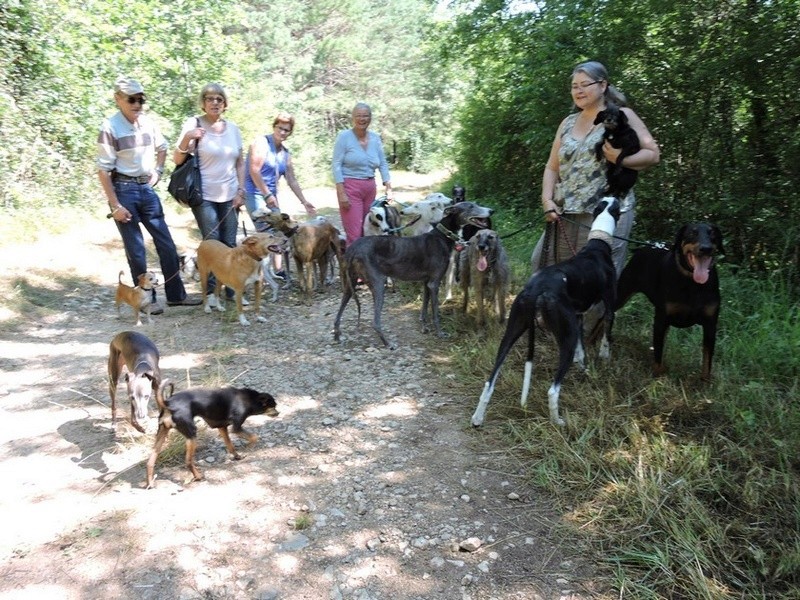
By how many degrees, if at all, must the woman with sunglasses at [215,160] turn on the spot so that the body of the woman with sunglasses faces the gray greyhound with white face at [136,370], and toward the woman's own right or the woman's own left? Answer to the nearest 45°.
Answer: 0° — they already face it

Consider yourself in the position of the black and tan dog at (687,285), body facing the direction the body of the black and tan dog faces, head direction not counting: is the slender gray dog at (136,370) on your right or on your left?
on your right

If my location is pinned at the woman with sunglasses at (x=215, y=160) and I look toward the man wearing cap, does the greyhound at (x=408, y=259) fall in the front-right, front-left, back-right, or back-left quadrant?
back-left

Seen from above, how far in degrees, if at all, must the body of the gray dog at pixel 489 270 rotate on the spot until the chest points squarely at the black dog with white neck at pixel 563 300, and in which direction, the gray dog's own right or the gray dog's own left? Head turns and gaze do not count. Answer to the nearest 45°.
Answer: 0° — it already faces it

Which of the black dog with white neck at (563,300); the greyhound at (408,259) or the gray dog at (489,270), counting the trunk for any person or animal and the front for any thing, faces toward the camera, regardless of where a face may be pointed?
the gray dog

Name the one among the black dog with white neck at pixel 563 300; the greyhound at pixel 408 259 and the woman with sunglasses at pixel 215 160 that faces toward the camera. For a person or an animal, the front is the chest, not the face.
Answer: the woman with sunglasses

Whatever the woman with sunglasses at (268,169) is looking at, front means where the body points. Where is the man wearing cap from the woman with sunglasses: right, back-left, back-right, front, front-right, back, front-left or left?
right

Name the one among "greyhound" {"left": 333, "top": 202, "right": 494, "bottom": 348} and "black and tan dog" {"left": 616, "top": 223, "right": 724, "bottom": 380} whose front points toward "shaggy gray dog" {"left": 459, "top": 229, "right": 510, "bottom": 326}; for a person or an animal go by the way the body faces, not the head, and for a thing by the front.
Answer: the greyhound

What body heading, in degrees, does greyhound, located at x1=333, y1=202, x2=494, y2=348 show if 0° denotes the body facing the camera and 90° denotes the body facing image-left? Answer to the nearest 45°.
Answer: approximately 270°

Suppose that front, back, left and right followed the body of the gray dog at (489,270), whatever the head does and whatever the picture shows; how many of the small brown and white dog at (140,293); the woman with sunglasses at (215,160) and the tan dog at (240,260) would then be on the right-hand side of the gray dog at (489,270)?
3

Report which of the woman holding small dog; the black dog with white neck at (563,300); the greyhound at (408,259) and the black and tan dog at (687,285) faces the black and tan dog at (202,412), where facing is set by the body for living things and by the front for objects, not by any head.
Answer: the woman holding small dog

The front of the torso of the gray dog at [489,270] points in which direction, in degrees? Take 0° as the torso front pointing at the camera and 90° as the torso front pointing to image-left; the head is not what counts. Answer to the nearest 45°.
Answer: approximately 0°

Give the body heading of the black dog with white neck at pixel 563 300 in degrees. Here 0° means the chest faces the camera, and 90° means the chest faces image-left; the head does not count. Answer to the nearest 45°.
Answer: approximately 225°
